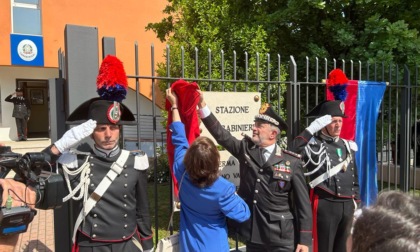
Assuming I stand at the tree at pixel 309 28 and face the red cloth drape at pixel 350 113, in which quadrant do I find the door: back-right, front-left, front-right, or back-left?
back-right

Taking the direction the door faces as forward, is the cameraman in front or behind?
in front

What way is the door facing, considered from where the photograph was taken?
facing the viewer

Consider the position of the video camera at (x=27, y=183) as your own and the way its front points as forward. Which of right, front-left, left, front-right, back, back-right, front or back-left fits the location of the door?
left

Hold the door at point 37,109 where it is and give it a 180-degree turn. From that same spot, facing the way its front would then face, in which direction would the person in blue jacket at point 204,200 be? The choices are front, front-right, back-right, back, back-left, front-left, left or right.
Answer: back

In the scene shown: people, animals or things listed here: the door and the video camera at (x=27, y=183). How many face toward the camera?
1

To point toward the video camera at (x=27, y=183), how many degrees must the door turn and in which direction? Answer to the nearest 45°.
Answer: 0° — it already faces it

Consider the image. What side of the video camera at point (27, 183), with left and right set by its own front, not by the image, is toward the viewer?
right

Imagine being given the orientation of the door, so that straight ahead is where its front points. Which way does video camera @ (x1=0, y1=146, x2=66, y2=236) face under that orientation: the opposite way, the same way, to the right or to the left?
to the left

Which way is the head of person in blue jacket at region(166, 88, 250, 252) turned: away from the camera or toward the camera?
away from the camera

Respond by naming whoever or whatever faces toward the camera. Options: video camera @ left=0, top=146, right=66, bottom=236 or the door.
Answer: the door

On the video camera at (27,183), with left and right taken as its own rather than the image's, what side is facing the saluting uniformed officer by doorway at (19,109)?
left

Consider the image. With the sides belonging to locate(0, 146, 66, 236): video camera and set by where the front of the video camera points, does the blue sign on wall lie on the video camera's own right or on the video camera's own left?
on the video camera's own left
